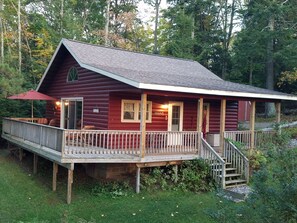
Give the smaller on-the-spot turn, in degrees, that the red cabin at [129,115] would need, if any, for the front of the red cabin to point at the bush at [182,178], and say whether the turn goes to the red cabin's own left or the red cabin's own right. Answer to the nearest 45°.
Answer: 0° — it already faces it

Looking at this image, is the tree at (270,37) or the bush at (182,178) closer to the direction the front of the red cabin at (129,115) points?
the bush

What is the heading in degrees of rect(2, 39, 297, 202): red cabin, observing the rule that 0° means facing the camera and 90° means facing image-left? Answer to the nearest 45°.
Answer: approximately 315°

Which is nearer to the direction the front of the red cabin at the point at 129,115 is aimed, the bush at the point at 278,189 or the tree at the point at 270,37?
the bush

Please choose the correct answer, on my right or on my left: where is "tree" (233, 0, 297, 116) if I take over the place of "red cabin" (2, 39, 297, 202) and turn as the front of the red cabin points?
on my left

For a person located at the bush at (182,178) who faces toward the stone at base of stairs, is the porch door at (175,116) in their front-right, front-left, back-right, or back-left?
back-left

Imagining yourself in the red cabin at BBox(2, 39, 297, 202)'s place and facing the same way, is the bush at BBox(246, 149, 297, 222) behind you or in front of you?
in front
